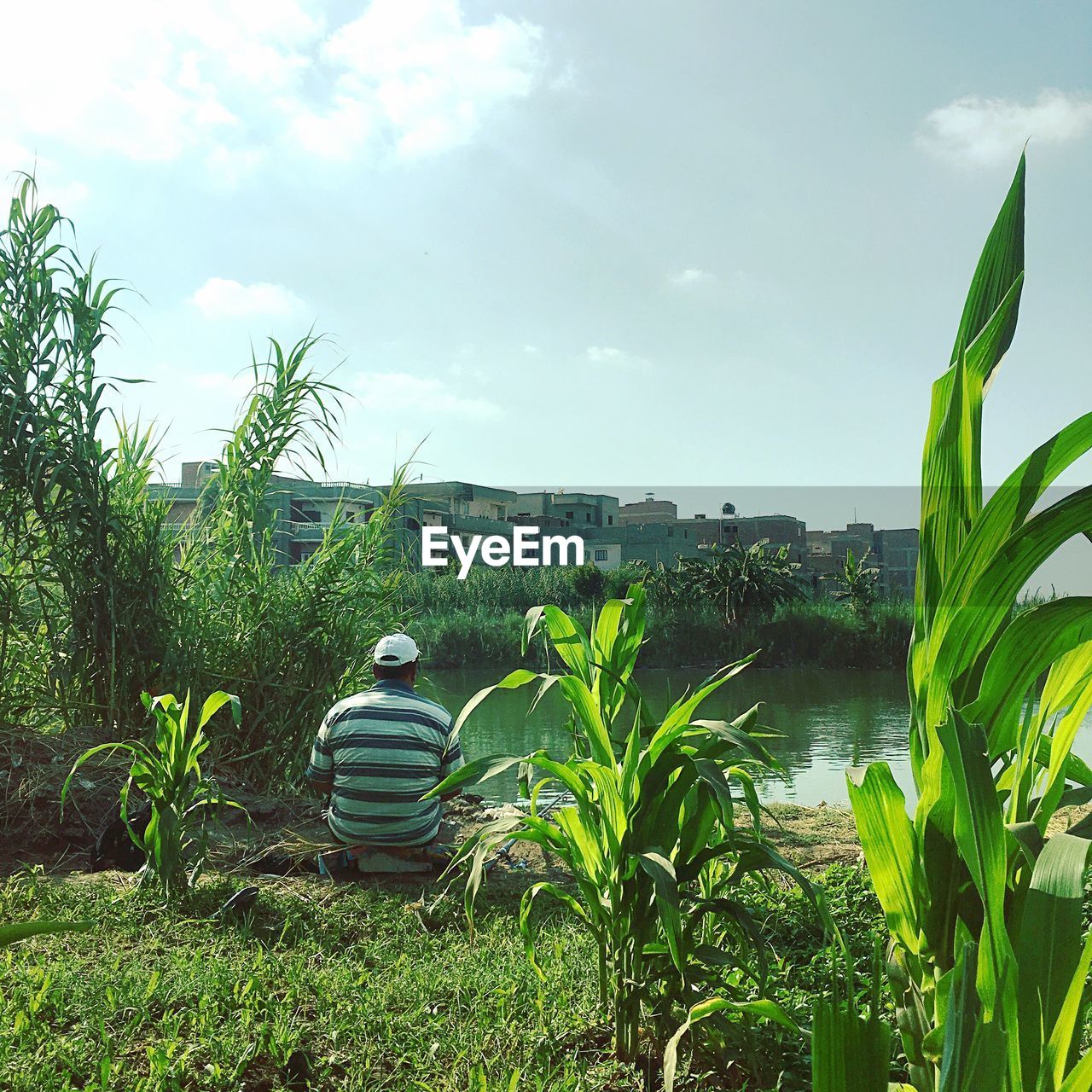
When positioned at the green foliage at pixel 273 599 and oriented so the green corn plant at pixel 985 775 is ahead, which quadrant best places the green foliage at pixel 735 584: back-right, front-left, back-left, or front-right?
back-left

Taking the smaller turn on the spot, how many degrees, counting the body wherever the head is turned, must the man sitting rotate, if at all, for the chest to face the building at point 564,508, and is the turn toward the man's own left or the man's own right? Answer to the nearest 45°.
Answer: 0° — they already face it

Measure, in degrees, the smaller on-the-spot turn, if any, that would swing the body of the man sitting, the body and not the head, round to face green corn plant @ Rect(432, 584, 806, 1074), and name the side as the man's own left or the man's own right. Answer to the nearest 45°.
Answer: approximately 180°

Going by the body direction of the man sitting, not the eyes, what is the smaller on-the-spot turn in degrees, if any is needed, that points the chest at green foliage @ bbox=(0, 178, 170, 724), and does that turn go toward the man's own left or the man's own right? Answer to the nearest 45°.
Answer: approximately 45° to the man's own left

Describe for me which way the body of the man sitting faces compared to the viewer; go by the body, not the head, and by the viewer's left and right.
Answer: facing away from the viewer

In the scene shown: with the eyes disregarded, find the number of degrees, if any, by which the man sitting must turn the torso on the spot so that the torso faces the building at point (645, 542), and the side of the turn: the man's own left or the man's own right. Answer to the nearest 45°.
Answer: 0° — they already face it

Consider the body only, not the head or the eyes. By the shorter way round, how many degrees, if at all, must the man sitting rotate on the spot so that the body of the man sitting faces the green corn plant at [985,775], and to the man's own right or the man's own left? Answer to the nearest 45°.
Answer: approximately 180°
